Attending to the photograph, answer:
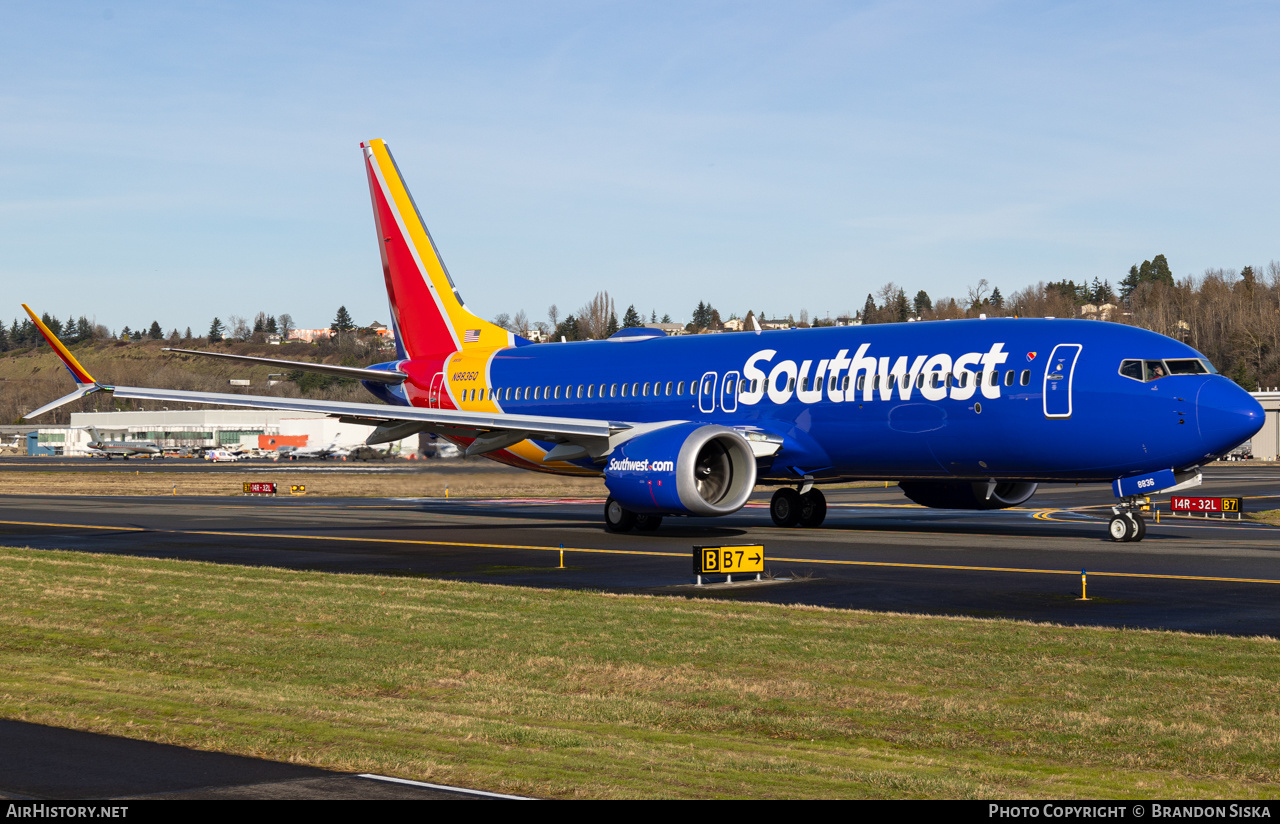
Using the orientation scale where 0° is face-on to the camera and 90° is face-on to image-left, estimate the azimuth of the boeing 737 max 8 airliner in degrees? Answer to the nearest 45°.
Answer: approximately 315°
